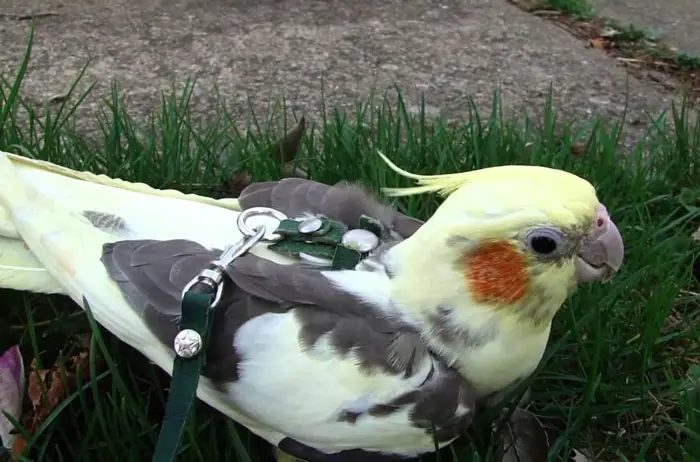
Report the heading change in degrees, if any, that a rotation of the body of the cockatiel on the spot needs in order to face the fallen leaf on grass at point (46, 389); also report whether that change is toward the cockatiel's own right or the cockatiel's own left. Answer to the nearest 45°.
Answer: approximately 180°

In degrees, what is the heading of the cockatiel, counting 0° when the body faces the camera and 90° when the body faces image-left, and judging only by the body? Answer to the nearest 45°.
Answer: approximately 270°
